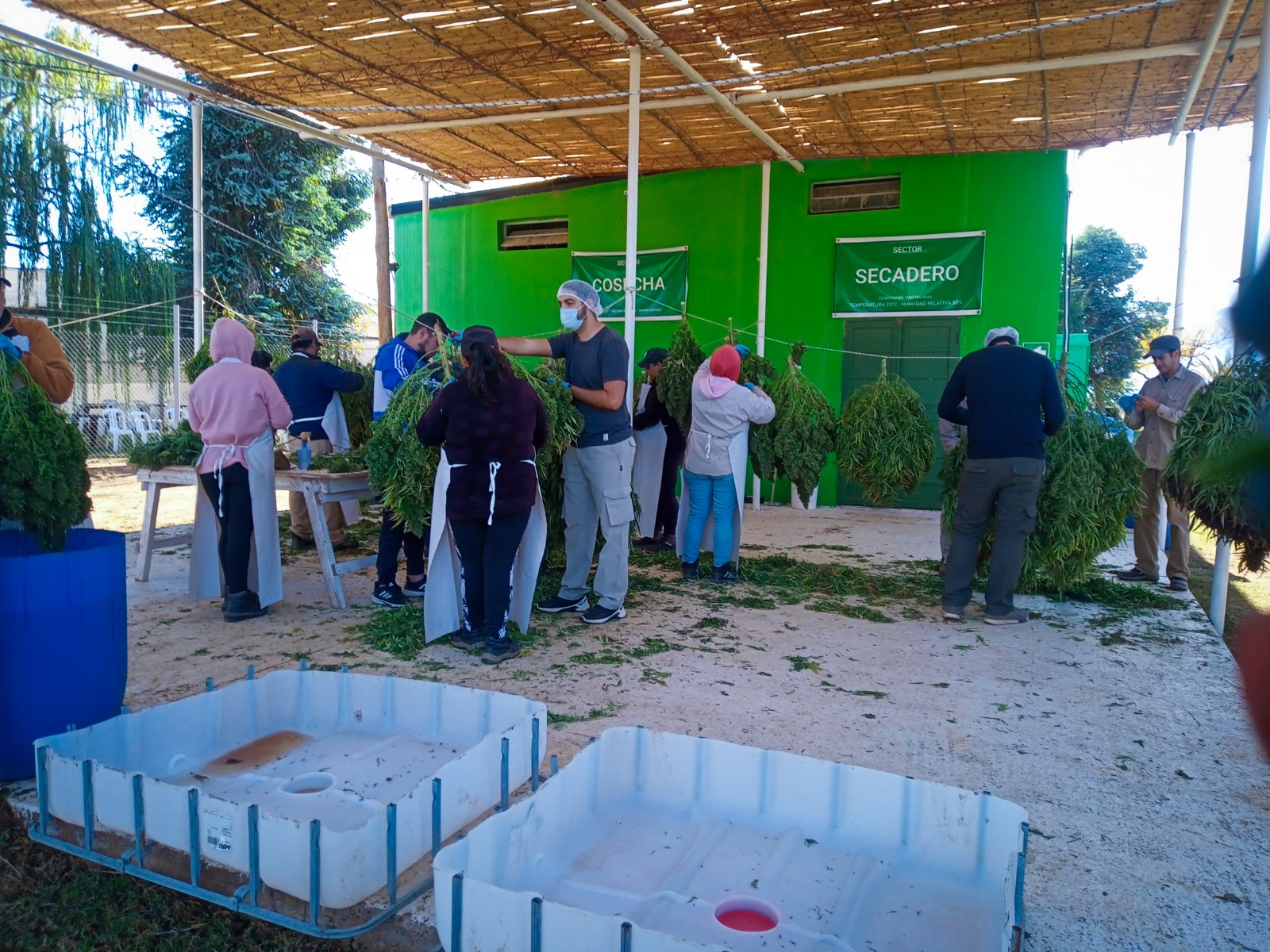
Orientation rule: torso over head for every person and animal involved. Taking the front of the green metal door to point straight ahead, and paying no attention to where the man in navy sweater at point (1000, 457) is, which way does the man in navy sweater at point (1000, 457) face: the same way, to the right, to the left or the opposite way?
the opposite way

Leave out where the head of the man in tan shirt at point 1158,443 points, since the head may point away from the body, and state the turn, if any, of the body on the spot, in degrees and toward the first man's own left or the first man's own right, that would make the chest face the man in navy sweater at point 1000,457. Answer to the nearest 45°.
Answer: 0° — they already face them

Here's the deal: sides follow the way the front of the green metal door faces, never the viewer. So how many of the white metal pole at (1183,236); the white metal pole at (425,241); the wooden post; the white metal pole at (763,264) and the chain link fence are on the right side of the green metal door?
4

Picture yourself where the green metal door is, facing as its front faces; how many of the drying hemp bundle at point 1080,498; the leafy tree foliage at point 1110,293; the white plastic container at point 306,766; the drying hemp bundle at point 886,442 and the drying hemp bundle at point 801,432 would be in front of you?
4

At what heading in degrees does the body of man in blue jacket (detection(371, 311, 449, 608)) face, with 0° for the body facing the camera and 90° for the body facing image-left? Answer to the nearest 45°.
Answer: approximately 270°

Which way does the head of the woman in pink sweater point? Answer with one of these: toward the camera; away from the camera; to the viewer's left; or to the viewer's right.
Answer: away from the camera

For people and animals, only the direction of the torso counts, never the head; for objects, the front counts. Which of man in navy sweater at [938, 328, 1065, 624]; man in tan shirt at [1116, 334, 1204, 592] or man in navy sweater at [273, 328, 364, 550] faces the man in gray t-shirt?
the man in tan shirt

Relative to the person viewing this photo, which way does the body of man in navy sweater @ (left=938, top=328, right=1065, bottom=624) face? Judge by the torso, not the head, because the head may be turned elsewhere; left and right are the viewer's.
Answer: facing away from the viewer

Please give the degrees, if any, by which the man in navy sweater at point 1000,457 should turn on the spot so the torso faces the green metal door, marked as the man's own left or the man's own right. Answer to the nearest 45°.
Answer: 0° — they already face it

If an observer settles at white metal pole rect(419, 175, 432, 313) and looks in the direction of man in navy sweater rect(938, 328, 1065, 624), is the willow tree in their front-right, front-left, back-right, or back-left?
back-right

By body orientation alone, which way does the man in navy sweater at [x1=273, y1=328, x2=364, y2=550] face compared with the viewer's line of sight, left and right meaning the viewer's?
facing away from the viewer and to the right of the viewer

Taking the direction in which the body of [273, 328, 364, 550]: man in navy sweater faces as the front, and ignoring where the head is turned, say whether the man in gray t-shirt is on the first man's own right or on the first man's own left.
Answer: on the first man's own right

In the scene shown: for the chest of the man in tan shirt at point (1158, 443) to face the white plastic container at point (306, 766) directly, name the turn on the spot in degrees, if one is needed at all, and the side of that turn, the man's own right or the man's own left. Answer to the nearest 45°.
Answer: approximately 45° to the man's own left
